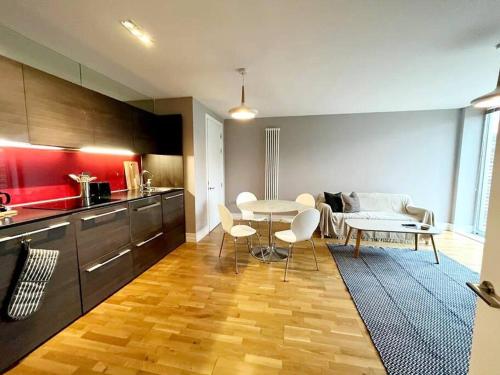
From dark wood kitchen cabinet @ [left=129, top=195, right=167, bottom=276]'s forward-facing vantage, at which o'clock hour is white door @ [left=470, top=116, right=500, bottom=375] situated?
The white door is roughly at 1 o'clock from the dark wood kitchen cabinet.

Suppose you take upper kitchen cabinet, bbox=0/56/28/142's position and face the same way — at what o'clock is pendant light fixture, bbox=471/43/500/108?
The pendant light fixture is roughly at 12 o'clock from the upper kitchen cabinet.

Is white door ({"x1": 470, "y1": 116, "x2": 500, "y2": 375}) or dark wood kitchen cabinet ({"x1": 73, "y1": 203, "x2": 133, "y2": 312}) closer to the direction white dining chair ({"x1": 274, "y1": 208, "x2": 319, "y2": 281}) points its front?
the dark wood kitchen cabinet

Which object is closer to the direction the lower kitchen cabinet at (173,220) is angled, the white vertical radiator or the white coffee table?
the white coffee table

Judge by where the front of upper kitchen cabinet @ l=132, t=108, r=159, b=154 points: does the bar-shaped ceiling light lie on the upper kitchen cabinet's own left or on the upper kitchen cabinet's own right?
on the upper kitchen cabinet's own right

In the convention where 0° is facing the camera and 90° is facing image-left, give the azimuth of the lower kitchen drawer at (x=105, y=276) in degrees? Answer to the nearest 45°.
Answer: approximately 315°
